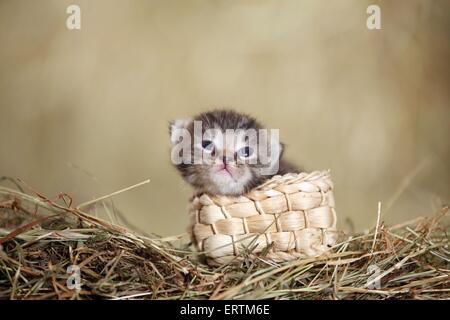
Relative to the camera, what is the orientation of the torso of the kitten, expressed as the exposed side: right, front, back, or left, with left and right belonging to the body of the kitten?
front
